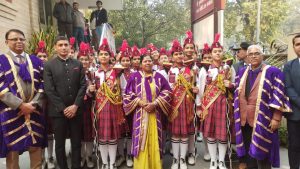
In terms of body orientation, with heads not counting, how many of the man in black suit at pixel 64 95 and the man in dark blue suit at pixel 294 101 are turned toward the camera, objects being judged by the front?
2

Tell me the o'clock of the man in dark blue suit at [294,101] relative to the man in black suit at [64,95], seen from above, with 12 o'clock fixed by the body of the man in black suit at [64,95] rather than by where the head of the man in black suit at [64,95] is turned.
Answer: the man in dark blue suit at [294,101] is roughly at 10 o'clock from the man in black suit at [64,95].

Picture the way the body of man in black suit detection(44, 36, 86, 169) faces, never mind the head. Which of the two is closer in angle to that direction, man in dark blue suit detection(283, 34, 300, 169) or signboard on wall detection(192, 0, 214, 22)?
the man in dark blue suit

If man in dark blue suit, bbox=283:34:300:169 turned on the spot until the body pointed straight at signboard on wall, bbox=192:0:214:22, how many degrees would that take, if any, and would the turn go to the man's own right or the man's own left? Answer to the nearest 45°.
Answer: approximately 135° to the man's own right

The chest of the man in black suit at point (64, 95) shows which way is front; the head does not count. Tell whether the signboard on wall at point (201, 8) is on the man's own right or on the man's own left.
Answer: on the man's own left

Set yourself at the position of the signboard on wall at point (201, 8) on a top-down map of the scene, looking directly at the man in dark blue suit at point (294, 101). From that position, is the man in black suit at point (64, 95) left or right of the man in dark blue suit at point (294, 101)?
right

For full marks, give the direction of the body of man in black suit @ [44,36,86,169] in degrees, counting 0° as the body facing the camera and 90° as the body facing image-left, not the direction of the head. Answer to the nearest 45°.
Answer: approximately 0°

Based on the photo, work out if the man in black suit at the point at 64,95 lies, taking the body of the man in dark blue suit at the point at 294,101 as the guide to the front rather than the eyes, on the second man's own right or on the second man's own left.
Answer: on the second man's own right

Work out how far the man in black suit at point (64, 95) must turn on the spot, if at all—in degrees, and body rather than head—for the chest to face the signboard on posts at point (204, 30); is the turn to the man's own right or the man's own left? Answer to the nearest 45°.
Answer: approximately 135° to the man's own left

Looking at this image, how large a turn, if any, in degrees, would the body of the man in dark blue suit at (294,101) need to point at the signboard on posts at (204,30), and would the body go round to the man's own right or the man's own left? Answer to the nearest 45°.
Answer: approximately 135° to the man's own right
